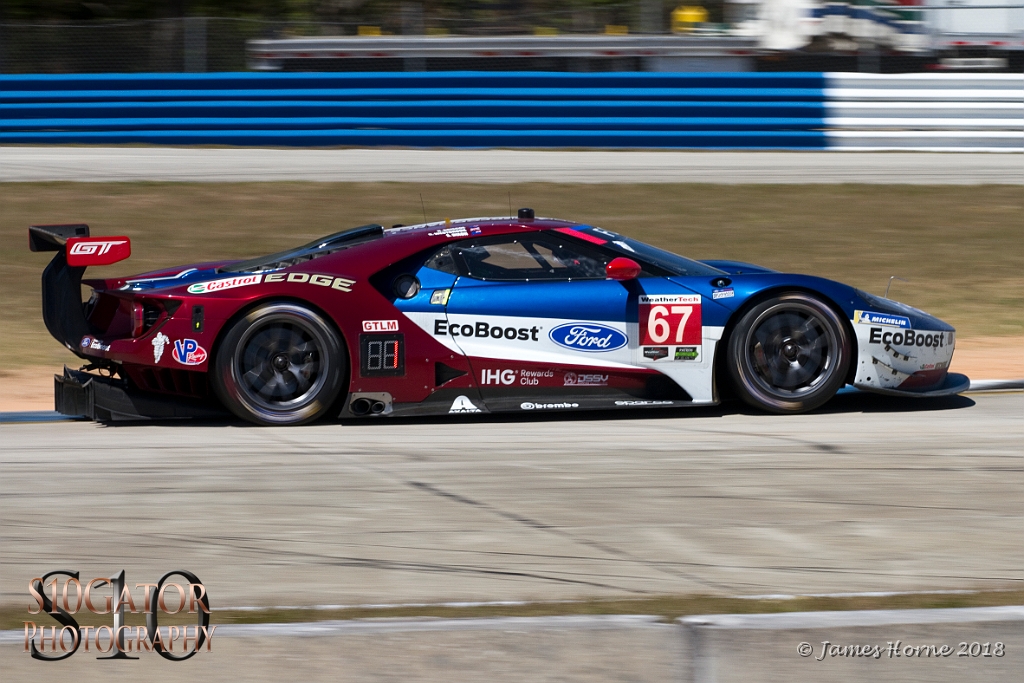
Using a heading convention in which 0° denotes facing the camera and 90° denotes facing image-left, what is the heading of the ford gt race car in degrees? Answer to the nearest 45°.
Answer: approximately 270°

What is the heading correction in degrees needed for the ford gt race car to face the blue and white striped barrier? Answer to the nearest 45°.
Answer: approximately 90° to its left

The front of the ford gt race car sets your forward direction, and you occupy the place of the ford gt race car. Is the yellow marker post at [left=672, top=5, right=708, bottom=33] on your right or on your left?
on your left
